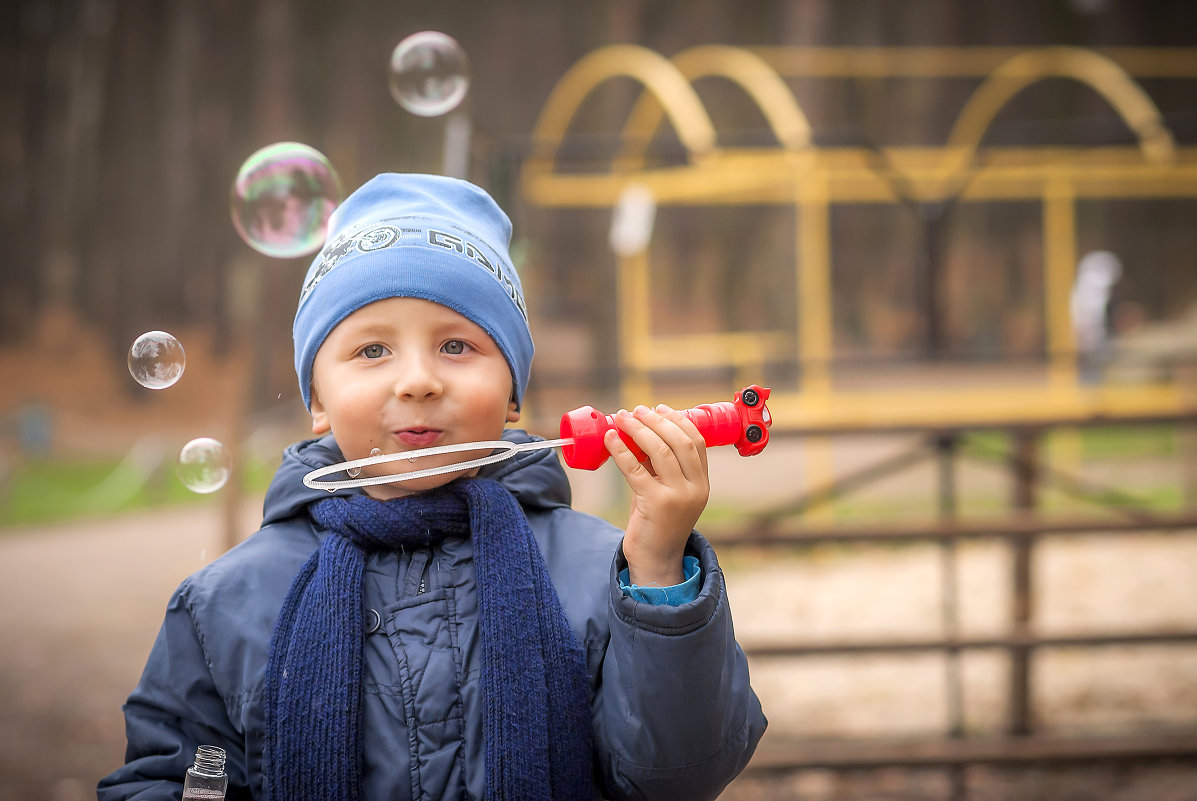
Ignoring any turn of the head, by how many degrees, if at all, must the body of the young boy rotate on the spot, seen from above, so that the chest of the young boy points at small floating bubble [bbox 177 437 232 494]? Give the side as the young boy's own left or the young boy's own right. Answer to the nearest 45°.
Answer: approximately 135° to the young boy's own right

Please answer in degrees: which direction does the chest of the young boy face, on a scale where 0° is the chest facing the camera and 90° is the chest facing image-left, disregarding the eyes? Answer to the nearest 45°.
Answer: approximately 0°
